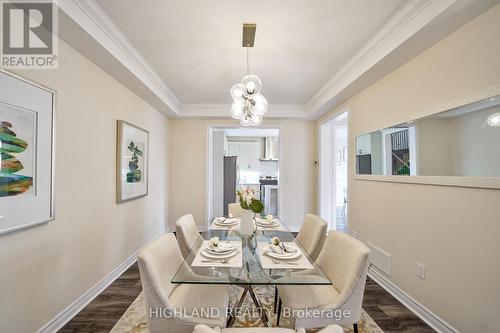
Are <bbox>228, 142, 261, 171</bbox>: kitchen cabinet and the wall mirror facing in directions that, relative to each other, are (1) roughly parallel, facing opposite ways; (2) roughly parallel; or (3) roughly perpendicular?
roughly perpendicular

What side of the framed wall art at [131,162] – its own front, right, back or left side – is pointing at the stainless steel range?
left

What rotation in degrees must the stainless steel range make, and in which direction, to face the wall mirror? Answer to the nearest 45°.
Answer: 0° — it already faces it

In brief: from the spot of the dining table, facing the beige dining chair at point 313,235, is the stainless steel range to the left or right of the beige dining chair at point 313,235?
left

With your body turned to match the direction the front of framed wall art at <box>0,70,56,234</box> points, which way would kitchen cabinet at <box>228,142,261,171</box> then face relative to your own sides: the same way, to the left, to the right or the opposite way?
to the right

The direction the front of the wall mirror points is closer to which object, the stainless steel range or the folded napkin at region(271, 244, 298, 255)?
the folded napkin

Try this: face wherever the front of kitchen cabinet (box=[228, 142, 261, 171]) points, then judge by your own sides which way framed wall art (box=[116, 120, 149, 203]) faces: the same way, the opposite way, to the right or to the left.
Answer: to the left
